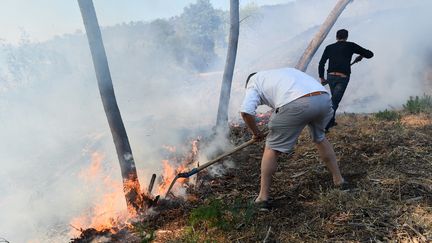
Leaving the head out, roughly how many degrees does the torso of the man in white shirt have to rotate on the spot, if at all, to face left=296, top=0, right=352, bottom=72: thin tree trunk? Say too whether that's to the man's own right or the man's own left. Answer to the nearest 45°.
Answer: approximately 45° to the man's own right

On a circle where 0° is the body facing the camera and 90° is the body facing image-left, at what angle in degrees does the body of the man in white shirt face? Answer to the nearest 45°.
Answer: approximately 135°

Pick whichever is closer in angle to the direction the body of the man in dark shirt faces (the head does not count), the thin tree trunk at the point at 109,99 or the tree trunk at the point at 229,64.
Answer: the tree trunk

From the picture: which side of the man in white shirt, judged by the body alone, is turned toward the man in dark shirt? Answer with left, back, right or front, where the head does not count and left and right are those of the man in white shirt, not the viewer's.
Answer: right

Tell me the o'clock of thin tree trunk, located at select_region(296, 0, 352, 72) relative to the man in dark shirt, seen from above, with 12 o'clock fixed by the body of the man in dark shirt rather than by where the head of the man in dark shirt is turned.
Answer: The thin tree trunk is roughly at 12 o'clock from the man in dark shirt.

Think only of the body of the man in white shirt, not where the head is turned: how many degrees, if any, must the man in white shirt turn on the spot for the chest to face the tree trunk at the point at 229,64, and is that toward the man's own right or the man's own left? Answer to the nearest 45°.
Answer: approximately 45° to the man's own right
